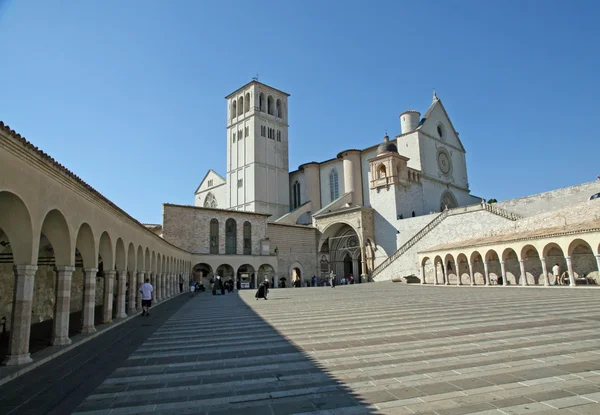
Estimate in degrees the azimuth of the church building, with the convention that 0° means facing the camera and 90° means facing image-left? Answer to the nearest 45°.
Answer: approximately 315°

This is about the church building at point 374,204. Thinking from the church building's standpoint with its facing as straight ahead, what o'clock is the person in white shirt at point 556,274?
The person in white shirt is roughly at 1 o'clock from the church building.
